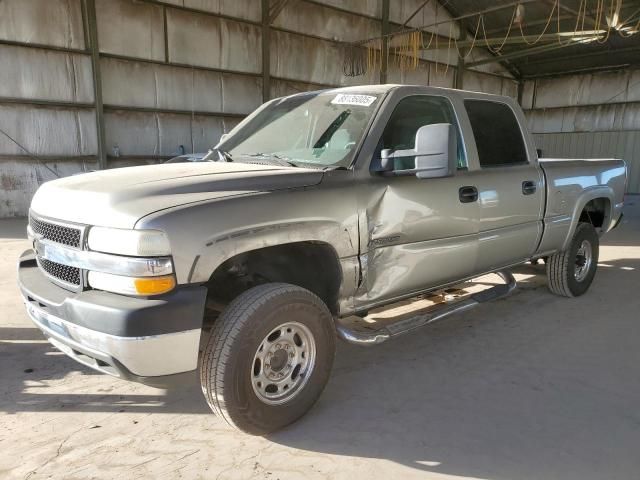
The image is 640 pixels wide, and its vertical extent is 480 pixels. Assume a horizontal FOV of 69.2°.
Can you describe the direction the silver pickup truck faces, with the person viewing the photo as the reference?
facing the viewer and to the left of the viewer
